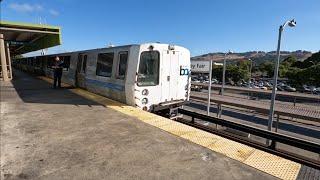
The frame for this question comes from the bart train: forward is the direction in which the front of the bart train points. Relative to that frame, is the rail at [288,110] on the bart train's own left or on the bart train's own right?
on the bart train's own left

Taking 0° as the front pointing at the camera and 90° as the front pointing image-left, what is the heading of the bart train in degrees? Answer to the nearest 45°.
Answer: approximately 315°
